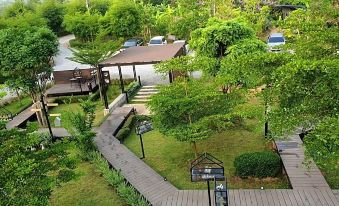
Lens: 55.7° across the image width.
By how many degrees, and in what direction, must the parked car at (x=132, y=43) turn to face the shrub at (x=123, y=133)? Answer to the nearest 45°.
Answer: approximately 45° to its left

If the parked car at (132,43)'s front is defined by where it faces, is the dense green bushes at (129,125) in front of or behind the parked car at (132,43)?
in front

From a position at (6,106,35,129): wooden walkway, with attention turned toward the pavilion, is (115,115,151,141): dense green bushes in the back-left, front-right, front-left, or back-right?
front-right

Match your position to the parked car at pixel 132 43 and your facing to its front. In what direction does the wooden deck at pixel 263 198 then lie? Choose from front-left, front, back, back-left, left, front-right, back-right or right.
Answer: front-left

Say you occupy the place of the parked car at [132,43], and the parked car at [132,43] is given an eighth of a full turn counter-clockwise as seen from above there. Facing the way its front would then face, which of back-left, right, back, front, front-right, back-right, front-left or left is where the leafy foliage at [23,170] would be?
front

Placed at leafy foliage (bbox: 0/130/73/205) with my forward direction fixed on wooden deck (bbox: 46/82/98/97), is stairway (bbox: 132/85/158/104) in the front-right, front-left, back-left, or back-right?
front-right

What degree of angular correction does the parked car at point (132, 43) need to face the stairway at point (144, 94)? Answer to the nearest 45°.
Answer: approximately 45° to its left

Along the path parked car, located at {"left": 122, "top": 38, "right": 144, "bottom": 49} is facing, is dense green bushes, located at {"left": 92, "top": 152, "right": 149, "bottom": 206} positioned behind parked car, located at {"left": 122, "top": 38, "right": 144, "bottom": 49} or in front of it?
in front

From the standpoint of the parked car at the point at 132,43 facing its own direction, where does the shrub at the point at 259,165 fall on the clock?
The shrub is roughly at 10 o'clock from the parked car.

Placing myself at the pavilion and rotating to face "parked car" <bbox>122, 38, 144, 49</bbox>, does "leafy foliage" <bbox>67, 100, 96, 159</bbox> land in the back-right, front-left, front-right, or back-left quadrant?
back-left

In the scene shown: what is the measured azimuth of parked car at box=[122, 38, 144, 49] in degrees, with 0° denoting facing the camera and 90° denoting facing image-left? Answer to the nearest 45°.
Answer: approximately 45°

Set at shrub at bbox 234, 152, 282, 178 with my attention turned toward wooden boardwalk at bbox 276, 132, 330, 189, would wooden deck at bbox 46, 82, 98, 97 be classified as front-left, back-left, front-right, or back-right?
back-left

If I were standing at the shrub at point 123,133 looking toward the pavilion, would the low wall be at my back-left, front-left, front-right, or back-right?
front-left
